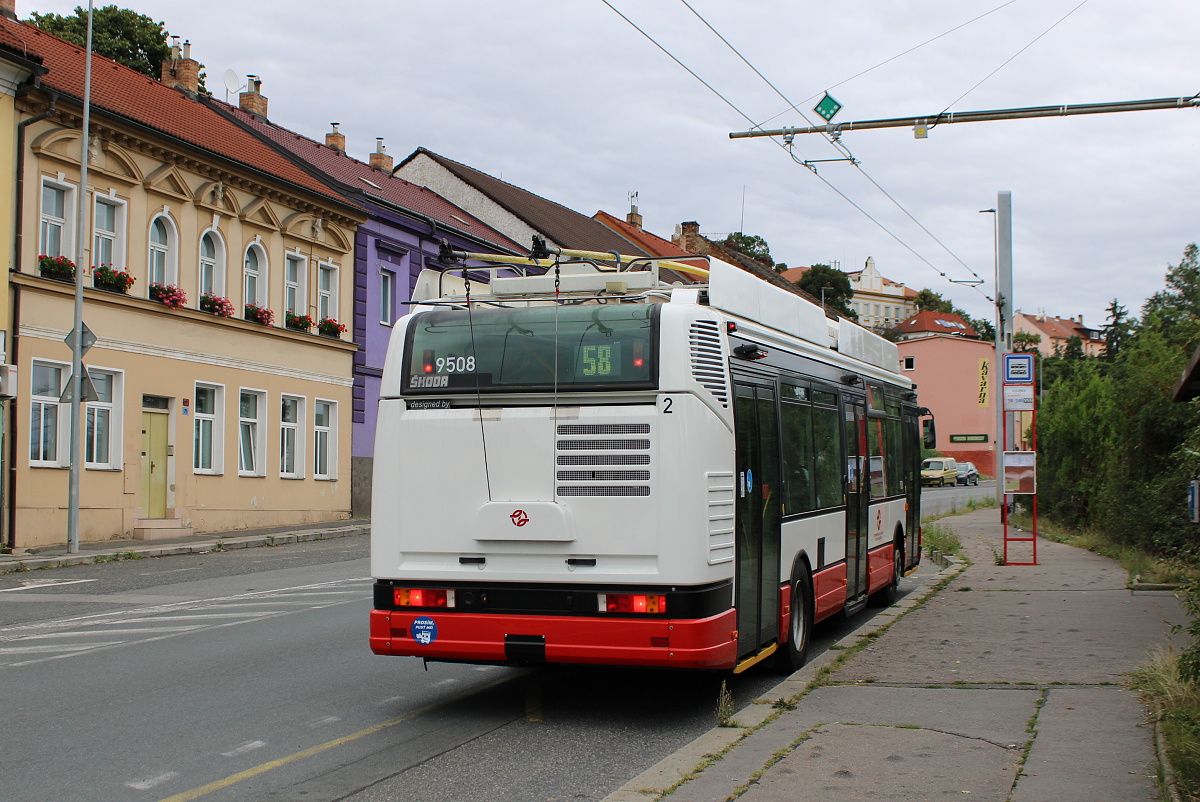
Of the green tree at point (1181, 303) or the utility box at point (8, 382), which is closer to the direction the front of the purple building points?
the green tree

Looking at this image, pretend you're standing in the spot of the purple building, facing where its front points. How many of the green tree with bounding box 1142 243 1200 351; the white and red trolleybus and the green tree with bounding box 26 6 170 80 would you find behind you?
1

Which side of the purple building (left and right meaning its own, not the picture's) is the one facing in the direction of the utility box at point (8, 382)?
right

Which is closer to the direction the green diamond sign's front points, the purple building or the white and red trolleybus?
the white and red trolleybus

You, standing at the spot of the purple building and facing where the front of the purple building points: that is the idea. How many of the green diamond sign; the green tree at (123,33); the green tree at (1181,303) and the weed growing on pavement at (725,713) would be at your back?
1

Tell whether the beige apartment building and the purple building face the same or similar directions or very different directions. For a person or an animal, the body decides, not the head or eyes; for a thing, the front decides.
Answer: same or similar directions

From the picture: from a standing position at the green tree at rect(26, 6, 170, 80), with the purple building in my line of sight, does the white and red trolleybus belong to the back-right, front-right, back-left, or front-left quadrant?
front-right

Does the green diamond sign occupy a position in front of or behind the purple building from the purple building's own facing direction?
in front

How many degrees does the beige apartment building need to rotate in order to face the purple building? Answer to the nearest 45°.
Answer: approximately 90° to its left

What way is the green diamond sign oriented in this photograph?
toward the camera

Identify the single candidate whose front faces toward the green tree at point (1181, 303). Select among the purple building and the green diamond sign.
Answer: the purple building

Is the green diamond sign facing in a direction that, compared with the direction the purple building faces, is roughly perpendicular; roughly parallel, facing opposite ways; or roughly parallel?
roughly perpendicular

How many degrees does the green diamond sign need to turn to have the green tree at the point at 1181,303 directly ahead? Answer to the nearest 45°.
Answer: approximately 135° to its left

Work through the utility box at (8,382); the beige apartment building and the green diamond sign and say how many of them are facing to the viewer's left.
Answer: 0

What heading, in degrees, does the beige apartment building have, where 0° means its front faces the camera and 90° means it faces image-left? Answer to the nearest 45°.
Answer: approximately 315°

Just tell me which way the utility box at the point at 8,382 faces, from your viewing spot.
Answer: facing the viewer and to the right of the viewer

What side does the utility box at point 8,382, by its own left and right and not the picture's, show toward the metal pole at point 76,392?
front

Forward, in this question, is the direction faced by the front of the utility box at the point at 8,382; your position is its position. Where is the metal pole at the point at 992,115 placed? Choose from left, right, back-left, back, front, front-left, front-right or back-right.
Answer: front

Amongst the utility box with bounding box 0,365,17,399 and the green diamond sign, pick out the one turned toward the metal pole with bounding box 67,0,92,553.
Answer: the utility box

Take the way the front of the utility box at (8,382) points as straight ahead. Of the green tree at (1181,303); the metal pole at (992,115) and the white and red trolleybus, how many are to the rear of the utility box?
0

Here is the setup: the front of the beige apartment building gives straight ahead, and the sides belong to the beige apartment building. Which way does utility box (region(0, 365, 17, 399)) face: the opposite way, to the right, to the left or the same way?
the same way
